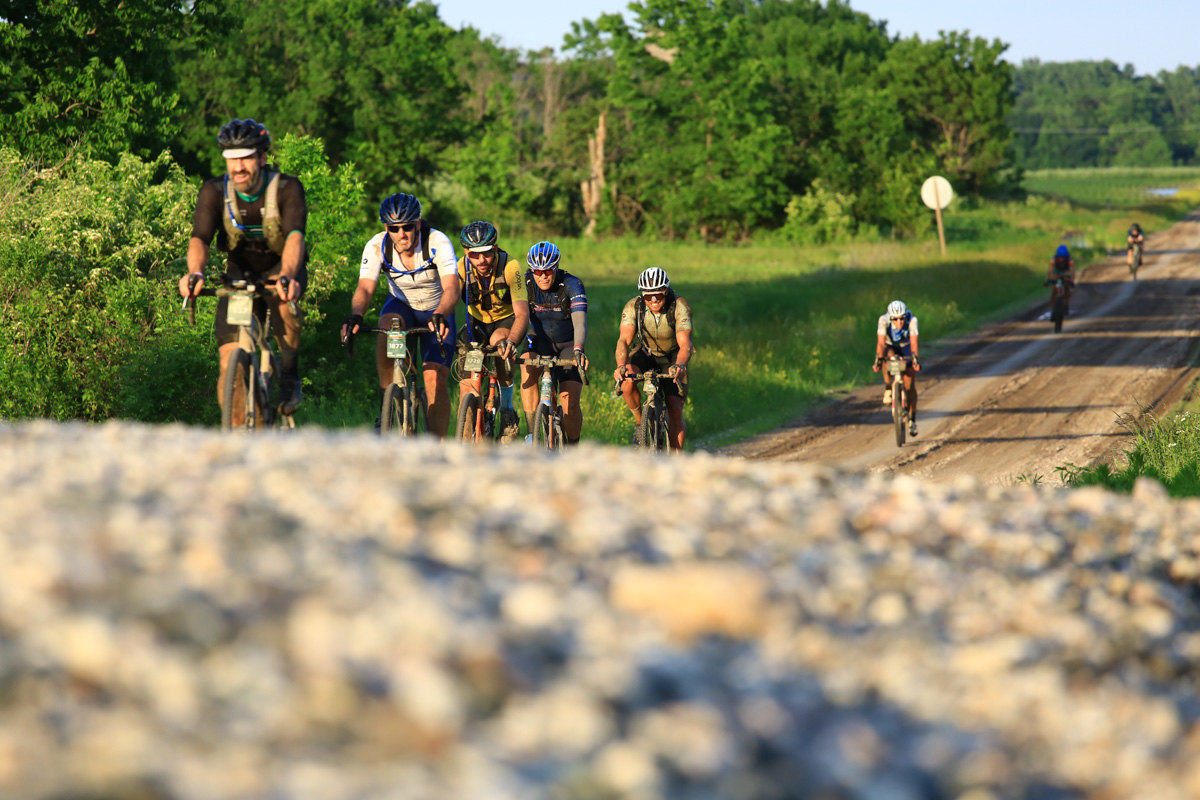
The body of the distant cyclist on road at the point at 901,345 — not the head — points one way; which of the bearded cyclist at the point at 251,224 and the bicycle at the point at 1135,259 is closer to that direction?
the bearded cyclist

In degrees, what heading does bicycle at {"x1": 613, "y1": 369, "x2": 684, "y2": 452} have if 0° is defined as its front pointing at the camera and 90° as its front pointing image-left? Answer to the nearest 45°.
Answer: approximately 0°

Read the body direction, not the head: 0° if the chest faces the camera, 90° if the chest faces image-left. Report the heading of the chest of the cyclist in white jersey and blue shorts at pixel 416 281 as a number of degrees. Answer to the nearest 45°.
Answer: approximately 0°

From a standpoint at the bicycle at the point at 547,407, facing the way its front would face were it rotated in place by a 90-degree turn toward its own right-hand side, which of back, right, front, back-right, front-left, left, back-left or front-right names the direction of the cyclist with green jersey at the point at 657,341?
back-right

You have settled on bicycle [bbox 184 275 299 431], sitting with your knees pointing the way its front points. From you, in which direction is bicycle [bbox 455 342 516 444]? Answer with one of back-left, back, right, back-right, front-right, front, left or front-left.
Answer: back-left

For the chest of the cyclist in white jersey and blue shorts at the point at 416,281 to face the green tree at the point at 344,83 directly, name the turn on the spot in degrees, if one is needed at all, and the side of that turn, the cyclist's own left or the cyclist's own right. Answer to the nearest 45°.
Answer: approximately 180°

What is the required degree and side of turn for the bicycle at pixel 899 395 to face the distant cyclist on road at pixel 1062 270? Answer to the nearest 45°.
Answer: approximately 180°

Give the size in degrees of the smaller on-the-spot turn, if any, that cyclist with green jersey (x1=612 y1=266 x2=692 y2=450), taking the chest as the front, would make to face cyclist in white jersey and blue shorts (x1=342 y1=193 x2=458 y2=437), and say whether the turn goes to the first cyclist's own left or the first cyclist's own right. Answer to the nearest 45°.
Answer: approximately 45° to the first cyclist's own right

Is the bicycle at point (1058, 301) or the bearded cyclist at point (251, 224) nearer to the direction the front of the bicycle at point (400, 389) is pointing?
the bearded cyclist
